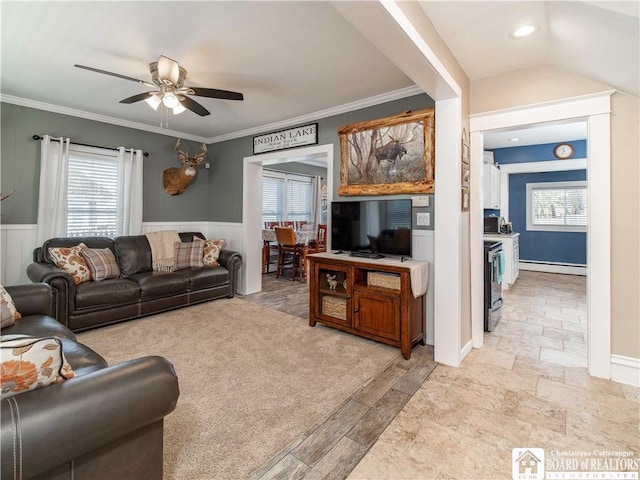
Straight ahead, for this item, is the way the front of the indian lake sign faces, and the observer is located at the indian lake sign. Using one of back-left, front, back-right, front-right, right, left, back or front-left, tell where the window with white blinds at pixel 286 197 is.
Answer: back-right

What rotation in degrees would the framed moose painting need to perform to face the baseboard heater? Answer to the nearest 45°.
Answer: approximately 180°

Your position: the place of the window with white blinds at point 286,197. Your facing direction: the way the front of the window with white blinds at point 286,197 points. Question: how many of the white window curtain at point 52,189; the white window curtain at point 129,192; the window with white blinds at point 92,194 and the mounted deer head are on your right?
4

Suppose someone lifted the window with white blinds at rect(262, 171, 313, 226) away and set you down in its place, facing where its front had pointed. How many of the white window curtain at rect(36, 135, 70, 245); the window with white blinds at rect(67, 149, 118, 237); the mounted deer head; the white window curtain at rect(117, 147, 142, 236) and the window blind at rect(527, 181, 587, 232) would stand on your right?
4

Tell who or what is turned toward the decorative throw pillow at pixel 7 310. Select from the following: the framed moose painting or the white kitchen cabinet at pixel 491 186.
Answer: the framed moose painting

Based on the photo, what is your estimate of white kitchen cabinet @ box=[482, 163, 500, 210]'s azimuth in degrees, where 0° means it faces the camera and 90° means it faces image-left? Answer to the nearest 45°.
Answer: approximately 270°

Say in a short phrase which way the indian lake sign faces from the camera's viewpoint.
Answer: facing the viewer and to the left of the viewer

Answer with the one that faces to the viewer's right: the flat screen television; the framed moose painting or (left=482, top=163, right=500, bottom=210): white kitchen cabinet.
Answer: the white kitchen cabinet

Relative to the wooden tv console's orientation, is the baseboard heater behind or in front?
behind

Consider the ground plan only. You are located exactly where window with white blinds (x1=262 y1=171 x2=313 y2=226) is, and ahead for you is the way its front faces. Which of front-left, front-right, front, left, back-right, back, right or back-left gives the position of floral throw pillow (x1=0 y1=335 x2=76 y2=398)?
front-right

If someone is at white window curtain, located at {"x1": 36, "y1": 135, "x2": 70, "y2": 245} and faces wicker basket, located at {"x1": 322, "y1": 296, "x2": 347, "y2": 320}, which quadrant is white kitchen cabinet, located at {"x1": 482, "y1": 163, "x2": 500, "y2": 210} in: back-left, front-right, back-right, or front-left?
front-left

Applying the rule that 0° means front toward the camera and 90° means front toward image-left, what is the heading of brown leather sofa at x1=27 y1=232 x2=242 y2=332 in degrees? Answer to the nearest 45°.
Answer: approximately 315°

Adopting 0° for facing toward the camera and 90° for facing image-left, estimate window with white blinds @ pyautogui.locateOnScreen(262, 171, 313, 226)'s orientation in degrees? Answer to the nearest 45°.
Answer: approximately 315°

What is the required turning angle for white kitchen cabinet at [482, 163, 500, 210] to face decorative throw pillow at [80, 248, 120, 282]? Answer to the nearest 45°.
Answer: approximately 135° to its right

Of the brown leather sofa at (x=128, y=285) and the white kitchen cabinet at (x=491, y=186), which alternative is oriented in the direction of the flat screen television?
the brown leather sofa

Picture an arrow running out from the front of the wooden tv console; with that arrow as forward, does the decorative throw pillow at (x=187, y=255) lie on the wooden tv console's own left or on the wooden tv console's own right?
on the wooden tv console's own right

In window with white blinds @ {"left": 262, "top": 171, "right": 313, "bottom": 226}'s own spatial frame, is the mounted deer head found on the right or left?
on its right
